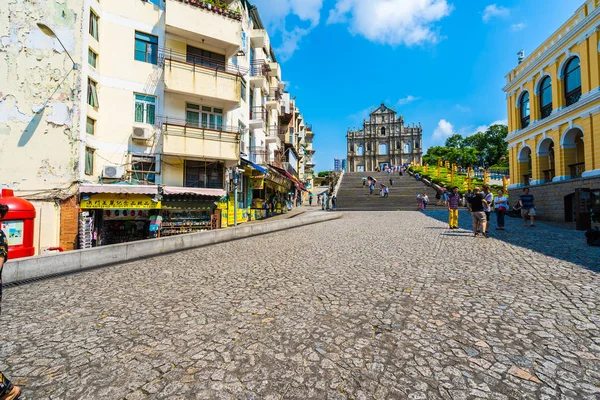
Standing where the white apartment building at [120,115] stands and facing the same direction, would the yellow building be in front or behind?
in front

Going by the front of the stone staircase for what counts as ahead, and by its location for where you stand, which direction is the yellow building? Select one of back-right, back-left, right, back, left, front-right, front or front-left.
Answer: front-left

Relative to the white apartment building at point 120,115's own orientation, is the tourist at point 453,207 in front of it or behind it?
in front

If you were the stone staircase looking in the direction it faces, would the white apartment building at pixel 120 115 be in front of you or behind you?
in front

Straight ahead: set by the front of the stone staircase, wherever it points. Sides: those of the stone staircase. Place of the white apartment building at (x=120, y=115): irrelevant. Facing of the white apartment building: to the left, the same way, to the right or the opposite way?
to the left

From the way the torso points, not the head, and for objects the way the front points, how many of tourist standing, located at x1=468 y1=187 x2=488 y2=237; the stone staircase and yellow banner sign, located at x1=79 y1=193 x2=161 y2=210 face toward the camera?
2
